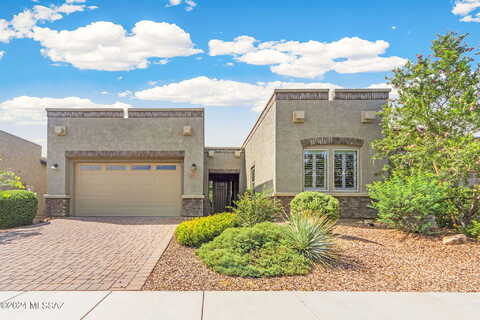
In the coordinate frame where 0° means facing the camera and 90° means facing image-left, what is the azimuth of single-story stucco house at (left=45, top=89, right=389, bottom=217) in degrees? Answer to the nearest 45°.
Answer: approximately 0°

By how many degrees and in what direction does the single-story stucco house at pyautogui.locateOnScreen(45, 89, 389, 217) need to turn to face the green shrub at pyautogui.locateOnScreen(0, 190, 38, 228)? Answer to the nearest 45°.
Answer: approximately 45° to its right

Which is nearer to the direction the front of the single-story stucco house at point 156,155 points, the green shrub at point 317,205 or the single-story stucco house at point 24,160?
the green shrub

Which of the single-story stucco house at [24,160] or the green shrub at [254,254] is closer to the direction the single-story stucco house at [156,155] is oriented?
the green shrub

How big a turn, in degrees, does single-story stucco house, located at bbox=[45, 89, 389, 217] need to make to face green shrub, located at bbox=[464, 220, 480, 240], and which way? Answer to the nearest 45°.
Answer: approximately 45° to its left
